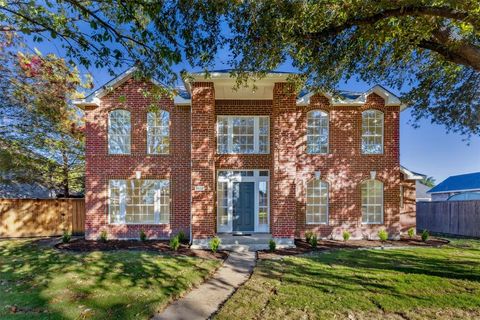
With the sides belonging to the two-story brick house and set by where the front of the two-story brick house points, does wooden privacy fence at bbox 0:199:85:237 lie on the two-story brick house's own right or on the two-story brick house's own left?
on the two-story brick house's own right

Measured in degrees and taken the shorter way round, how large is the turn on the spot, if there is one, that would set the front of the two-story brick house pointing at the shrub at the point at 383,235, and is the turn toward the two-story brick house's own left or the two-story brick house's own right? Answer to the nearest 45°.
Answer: approximately 90° to the two-story brick house's own left

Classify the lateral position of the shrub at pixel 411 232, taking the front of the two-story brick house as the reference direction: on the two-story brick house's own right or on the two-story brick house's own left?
on the two-story brick house's own left

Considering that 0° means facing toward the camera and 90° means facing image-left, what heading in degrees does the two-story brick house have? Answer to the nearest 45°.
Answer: approximately 0°
